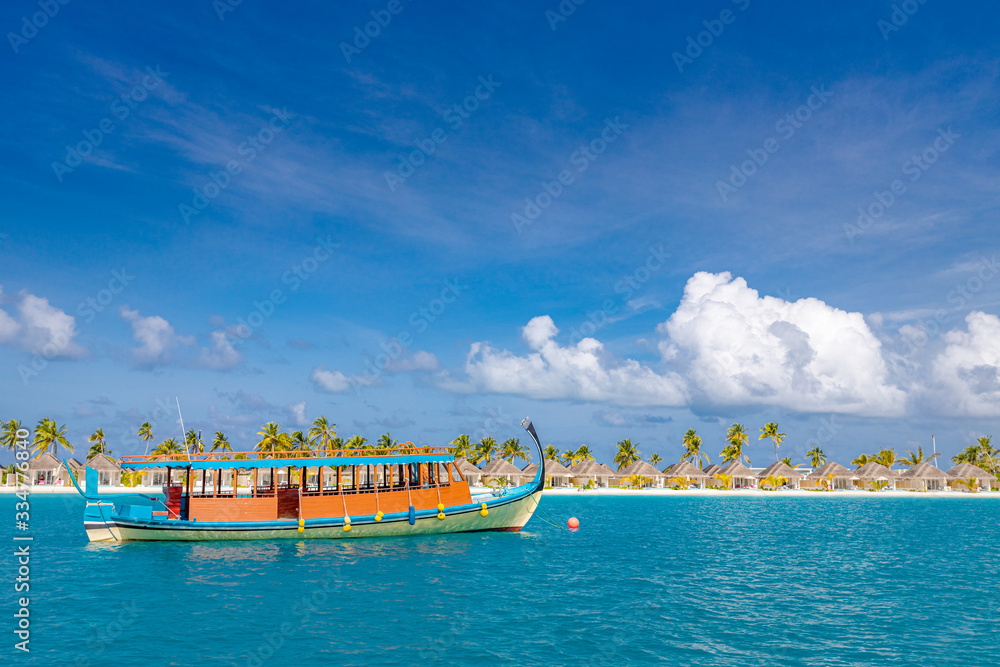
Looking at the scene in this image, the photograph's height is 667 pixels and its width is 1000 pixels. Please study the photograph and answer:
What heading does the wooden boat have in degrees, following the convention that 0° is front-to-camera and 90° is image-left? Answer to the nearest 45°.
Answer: approximately 270°
